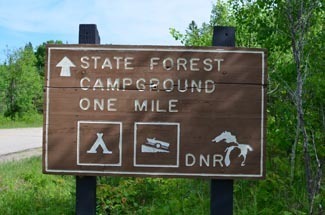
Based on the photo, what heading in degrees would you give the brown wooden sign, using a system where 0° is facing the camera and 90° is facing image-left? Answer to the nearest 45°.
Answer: approximately 0°

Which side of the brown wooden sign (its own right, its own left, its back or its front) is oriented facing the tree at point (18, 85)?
back
